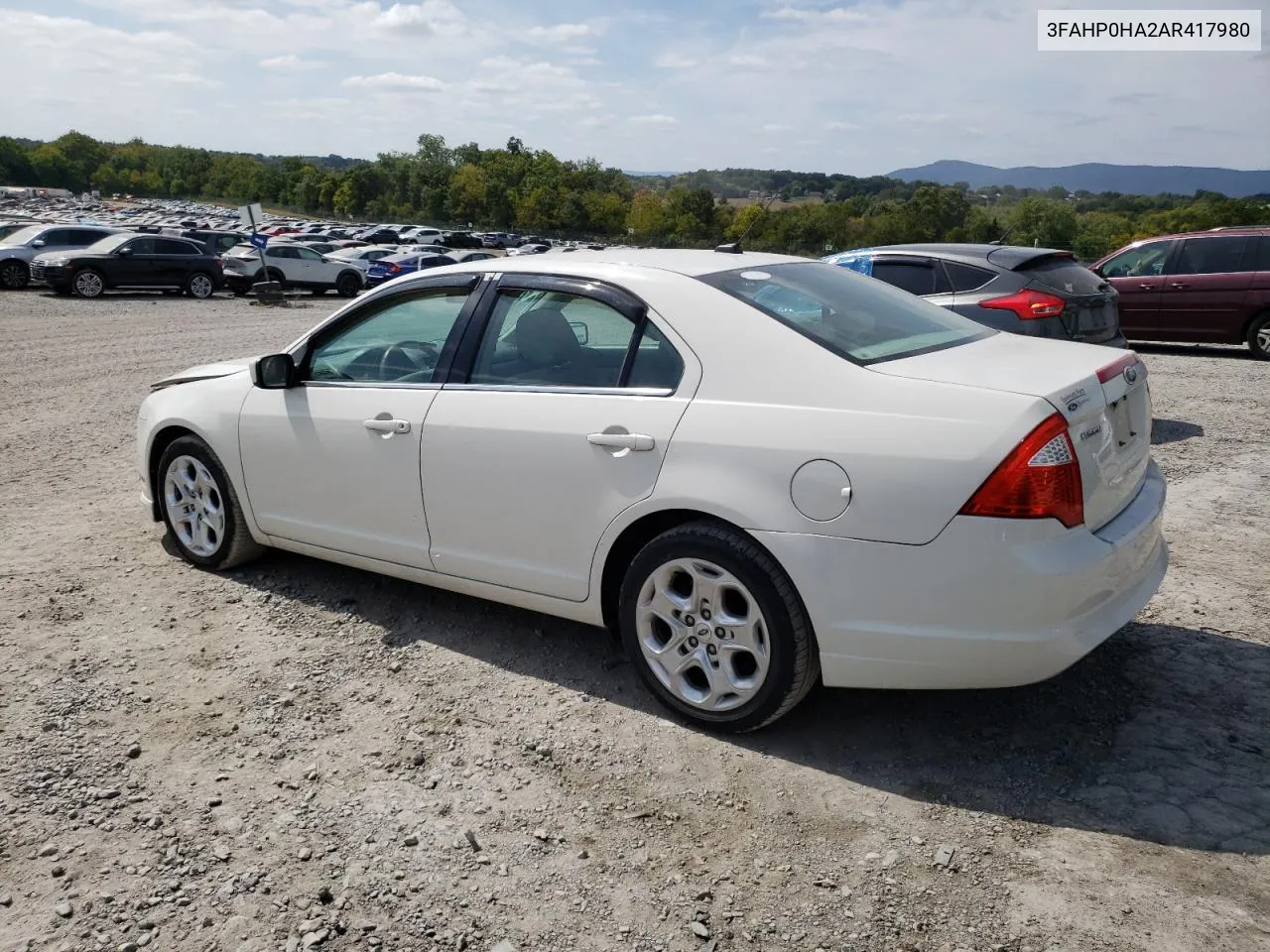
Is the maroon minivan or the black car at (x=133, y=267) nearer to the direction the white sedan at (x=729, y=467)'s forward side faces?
the black car

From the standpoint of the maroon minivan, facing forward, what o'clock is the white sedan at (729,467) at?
The white sedan is roughly at 9 o'clock from the maroon minivan.

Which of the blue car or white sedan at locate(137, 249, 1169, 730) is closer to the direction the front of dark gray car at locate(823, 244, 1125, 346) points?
the blue car

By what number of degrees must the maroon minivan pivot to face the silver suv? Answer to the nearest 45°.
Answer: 0° — it already faces it

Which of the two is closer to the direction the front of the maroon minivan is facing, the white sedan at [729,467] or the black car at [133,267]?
the black car

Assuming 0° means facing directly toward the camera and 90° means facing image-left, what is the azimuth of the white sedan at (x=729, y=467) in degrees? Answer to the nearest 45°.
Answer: approximately 135°

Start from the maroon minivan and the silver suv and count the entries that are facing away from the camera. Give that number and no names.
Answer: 0

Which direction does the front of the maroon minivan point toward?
to the viewer's left

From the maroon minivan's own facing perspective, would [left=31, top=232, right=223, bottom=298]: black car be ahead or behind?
ahead

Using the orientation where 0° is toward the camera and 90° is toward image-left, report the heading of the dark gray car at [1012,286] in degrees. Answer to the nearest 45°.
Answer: approximately 135°
